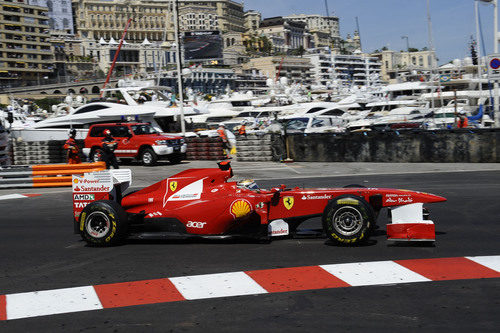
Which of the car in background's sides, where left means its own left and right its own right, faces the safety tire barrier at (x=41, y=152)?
back

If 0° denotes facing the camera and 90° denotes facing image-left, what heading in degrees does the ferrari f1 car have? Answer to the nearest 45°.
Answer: approximately 270°

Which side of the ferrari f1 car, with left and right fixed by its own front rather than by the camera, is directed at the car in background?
left

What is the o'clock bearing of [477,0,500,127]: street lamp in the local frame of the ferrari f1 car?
The street lamp is roughly at 10 o'clock from the ferrari f1 car.

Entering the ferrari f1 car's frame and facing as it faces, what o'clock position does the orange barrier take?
The orange barrier is roughly at 8 o'clock from the ferrari f1 car.

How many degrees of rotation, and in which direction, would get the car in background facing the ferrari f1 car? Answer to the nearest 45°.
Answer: approximately 45° to its right

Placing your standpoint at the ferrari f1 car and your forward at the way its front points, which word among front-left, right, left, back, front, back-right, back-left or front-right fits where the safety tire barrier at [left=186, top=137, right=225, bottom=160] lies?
left

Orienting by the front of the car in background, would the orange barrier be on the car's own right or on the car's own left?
on the car's own right

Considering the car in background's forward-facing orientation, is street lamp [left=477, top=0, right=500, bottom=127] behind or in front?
in front

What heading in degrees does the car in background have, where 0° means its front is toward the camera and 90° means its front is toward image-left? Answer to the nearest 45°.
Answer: approximately 315°

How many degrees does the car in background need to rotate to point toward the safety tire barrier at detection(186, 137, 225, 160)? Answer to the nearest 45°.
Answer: approximately 45° to its left
